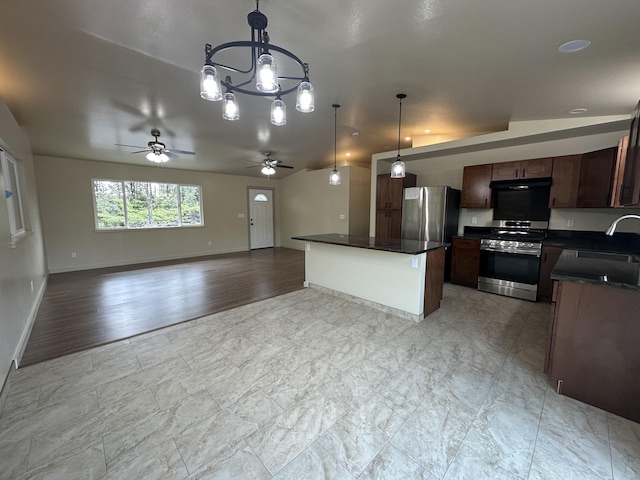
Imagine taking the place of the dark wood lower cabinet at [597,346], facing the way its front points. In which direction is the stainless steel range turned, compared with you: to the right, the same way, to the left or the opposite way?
to the left

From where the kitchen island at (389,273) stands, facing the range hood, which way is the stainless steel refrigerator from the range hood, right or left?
left

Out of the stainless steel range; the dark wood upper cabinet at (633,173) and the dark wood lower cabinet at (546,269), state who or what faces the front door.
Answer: the dark wood upper cabinet

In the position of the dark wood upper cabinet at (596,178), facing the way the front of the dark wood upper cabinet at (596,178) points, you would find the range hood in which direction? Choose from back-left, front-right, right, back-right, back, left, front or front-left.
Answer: front-right

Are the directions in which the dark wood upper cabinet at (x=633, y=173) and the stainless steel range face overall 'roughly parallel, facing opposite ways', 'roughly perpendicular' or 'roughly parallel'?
roughly perpendicular

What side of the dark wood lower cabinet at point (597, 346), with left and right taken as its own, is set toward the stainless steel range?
right

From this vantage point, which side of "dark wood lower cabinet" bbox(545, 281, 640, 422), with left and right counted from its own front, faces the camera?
left

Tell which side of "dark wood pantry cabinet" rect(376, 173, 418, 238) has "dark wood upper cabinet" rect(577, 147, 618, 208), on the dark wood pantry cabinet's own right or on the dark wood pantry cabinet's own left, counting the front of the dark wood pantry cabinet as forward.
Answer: on the dark wood pantry cabinet's own left

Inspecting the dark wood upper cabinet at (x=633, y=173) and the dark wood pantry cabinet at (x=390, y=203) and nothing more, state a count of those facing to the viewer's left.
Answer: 1

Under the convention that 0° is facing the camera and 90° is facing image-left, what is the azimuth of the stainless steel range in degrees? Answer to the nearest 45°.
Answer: approximately 0°

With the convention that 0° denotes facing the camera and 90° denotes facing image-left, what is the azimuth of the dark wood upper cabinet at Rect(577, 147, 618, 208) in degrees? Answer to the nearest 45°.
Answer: approximately 45°

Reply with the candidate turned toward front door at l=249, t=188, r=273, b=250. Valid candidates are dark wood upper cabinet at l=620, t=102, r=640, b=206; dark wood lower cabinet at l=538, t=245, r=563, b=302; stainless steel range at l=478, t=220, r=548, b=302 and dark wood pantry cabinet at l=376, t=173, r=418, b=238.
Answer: the dark wood upper cabinet

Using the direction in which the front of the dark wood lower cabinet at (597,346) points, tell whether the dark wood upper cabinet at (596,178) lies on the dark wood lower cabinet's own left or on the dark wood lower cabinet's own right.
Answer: on the dark wood lower cabinet's own right

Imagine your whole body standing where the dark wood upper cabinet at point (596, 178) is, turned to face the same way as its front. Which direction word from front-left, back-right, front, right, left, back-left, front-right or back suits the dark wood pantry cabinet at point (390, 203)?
front-right

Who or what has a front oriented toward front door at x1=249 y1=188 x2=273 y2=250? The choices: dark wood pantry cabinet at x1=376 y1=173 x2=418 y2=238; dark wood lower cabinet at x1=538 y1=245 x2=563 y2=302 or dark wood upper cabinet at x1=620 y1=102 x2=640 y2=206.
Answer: the dark wood upper cabinet
